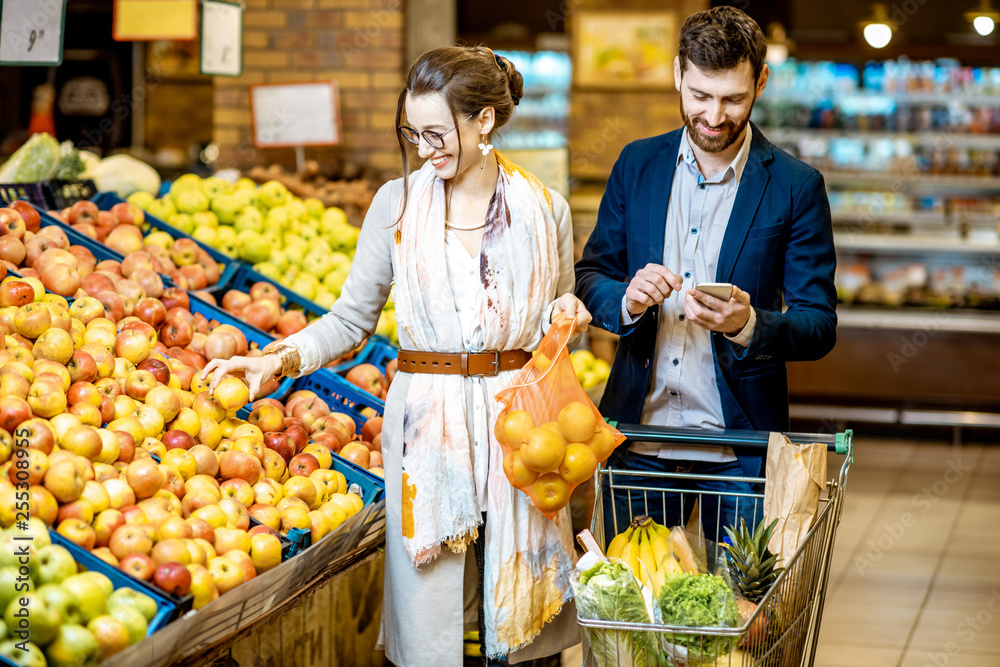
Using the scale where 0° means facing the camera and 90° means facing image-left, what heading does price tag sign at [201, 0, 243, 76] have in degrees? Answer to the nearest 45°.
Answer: approximately 0°

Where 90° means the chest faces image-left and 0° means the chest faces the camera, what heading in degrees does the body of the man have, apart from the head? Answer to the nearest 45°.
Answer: approximately 0°
